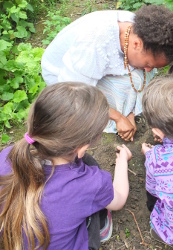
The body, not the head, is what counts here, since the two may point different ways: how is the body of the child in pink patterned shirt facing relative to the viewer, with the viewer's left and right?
facing away from the viewer and to the left of the viewer

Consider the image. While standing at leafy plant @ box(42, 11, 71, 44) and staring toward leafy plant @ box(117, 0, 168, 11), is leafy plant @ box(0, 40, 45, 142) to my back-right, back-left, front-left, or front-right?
back-right

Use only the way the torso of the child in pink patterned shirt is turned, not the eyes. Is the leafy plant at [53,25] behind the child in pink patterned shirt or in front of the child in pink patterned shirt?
in front

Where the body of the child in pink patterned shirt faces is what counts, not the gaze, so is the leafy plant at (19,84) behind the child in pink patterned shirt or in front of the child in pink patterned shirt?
in front

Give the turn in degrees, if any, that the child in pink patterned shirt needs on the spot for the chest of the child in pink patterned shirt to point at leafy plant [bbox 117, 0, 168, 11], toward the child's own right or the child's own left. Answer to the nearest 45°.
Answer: approximately 45° to the child's own right

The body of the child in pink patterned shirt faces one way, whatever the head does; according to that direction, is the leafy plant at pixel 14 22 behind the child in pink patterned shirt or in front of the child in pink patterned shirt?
in front

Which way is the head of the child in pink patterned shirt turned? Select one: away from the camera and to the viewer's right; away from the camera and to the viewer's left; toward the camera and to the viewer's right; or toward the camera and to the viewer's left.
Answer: away from the camera and to the viewer's left
